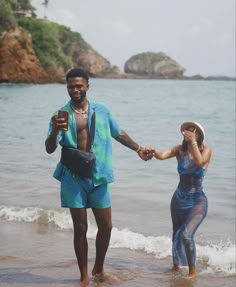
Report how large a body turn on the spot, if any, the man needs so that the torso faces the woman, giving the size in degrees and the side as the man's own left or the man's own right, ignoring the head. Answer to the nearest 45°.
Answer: approximately 135° to the man's own left

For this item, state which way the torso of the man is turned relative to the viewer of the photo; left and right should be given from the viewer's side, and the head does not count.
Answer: facing the viewer

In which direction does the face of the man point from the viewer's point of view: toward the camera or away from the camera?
toward the camera
